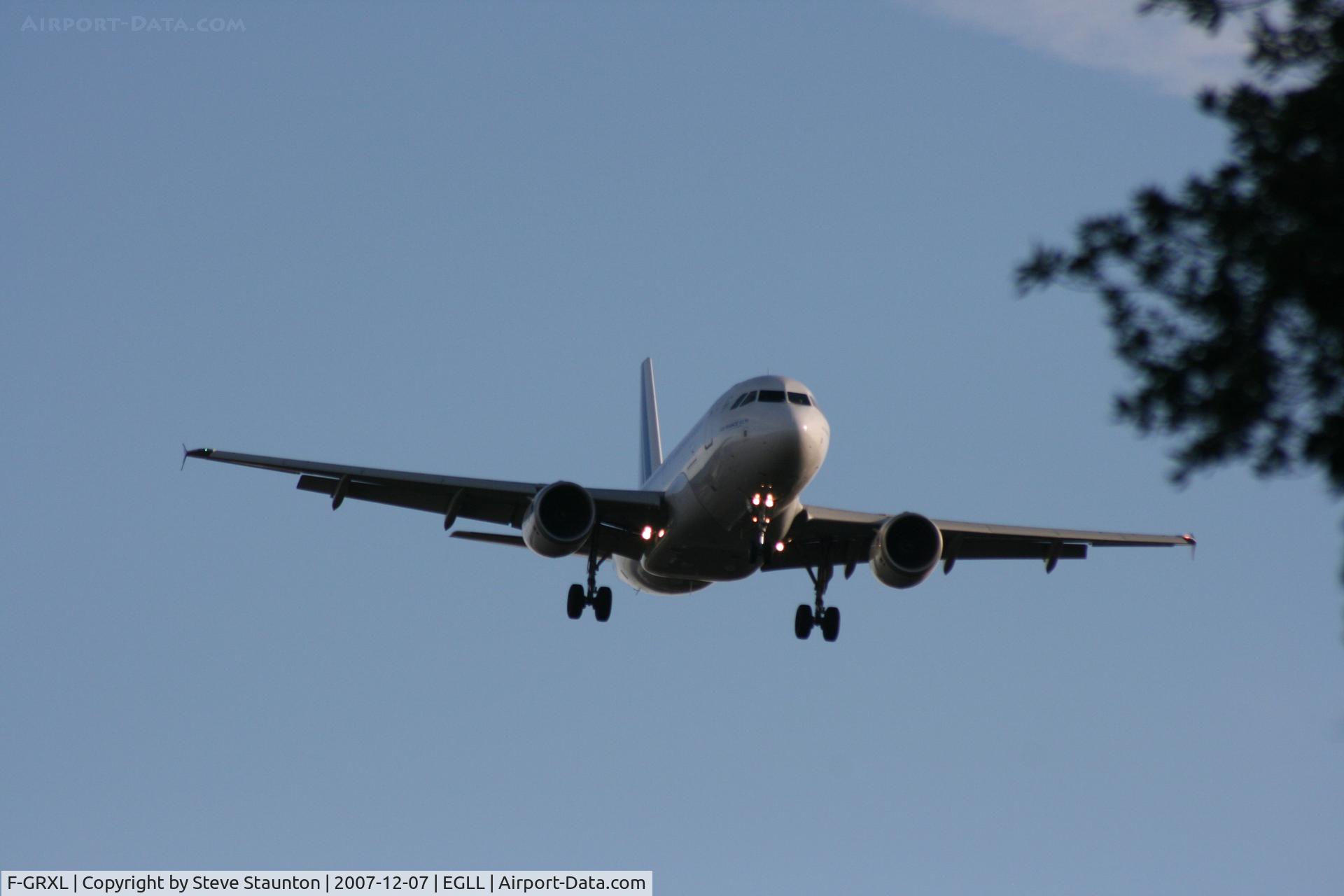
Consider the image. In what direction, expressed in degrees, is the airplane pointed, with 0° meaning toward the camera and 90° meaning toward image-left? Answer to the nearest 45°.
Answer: approximately 0°
